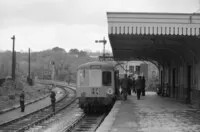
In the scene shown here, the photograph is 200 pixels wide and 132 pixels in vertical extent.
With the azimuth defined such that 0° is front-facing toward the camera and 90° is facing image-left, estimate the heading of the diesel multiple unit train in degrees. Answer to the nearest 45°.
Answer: approximately 0°
